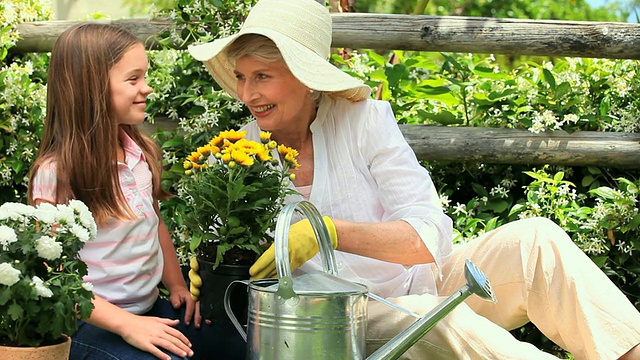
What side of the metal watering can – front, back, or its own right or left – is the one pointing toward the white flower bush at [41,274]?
back

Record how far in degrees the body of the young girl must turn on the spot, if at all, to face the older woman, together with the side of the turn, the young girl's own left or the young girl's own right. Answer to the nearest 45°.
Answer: approximately 45° to the young girl's own left

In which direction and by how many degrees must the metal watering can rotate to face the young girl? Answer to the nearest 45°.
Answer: approximately 135° to its left

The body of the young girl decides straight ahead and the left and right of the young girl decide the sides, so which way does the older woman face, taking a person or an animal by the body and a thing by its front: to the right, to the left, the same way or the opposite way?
to the right

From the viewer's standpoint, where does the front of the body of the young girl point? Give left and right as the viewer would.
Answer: facing the viewer and to the right of the viewer

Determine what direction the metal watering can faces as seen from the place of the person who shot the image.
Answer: facing to the right of the viewer

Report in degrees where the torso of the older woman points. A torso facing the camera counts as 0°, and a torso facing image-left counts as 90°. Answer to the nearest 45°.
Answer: approximately 45°

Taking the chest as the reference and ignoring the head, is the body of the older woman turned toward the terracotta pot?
yes

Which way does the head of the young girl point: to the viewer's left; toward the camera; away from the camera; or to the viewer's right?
to the viewer's right
